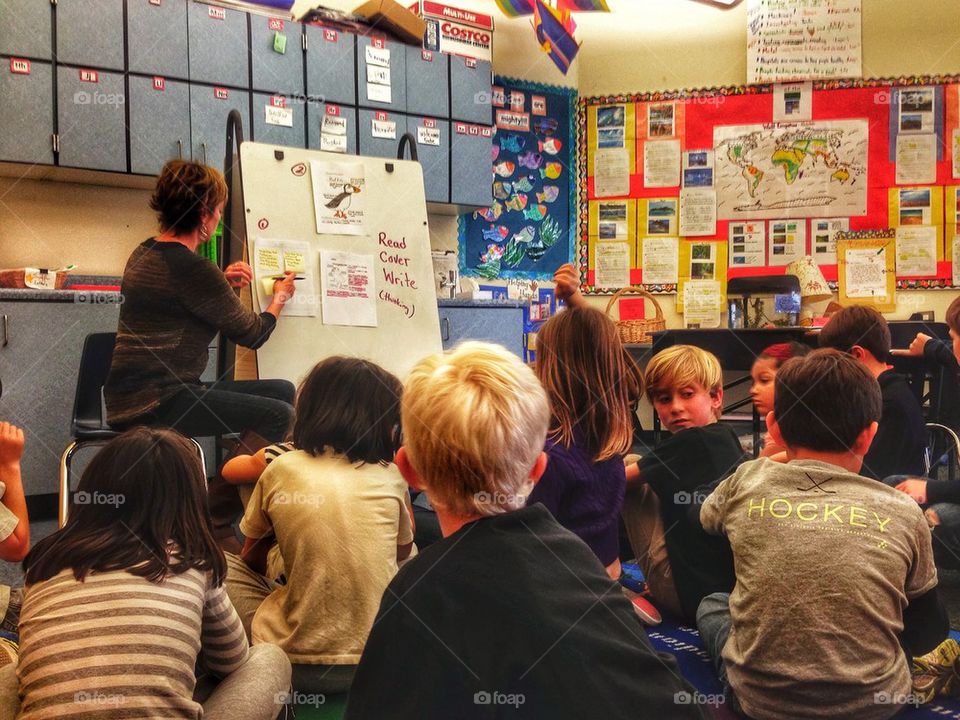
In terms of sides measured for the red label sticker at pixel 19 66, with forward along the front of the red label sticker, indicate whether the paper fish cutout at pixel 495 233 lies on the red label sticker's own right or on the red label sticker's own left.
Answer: on the red label sticker's own left

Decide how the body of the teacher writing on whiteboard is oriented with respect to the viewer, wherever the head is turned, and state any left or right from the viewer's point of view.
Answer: facing away from the viewer and to the right of the viewer

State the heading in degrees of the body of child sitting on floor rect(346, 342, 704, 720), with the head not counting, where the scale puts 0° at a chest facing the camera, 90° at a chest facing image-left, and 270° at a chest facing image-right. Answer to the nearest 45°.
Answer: approximately 180°

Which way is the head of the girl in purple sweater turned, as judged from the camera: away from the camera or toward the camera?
away from the camera

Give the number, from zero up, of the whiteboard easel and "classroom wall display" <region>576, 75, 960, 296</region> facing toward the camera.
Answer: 2

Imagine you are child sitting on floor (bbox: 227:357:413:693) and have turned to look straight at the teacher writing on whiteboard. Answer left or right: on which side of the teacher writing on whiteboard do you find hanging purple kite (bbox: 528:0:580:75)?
right

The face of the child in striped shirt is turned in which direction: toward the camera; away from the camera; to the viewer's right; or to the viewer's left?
away from the camera

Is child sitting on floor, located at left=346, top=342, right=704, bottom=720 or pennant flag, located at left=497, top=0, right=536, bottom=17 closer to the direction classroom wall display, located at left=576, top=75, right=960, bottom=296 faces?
the child sitting on floor
